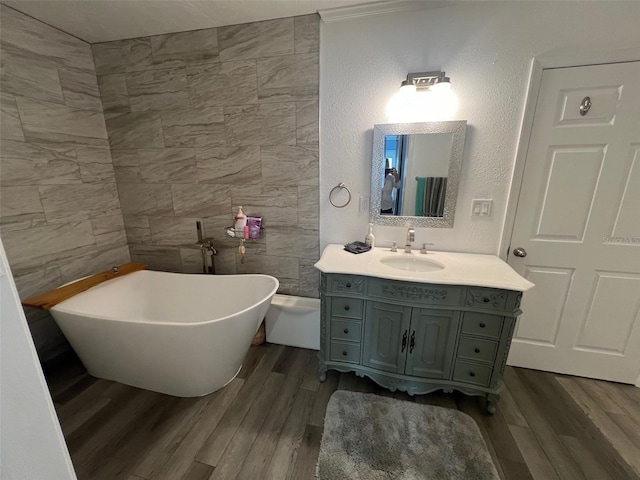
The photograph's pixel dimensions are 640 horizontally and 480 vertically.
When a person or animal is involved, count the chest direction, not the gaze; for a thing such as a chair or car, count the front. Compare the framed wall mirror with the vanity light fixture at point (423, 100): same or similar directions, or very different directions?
same or similar directions

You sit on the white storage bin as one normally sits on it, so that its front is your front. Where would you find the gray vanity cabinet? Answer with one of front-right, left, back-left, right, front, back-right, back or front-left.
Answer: front-left

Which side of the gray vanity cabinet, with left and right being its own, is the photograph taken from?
front

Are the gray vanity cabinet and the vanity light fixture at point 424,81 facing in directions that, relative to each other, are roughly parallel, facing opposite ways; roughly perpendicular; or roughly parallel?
roughly parallel

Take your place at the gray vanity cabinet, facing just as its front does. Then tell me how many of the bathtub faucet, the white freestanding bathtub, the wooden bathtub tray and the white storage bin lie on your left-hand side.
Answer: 0

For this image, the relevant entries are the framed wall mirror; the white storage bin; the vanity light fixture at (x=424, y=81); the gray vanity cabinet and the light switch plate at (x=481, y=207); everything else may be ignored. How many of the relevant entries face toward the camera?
5

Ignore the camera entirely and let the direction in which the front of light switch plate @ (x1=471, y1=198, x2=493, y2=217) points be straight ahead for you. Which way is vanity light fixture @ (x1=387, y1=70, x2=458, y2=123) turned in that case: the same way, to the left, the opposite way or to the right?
the same way

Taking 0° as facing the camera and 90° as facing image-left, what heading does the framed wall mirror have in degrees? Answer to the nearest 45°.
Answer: approximately 0°

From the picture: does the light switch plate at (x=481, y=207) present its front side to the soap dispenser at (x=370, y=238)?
no

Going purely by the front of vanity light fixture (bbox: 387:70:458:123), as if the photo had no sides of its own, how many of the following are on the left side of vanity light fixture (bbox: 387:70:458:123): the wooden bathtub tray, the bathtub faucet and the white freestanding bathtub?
0

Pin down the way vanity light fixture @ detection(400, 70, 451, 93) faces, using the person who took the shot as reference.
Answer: facing the viewer

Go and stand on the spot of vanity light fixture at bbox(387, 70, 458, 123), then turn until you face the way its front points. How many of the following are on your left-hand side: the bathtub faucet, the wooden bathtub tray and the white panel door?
1

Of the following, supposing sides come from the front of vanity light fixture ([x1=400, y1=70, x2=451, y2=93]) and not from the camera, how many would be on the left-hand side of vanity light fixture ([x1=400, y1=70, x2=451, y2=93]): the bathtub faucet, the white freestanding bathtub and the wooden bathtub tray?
0

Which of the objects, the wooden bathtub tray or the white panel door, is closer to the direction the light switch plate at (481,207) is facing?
the wooden bathtub tray

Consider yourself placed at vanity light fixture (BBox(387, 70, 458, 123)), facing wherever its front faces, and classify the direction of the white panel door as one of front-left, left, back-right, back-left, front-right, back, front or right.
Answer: left
